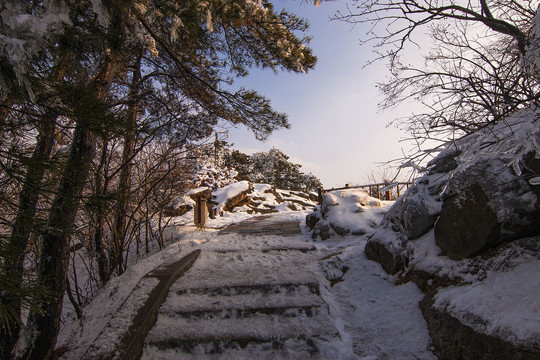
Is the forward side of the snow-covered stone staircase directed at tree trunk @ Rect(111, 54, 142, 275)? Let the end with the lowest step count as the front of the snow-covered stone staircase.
no

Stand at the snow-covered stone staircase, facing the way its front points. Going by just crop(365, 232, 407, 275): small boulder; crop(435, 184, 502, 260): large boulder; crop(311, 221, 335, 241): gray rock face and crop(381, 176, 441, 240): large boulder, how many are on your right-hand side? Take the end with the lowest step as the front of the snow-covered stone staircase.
0

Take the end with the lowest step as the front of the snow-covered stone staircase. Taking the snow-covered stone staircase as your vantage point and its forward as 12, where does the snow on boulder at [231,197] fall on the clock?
The snow on boulder is roughly at 6 o'clock from the snow-covered stone staircase.

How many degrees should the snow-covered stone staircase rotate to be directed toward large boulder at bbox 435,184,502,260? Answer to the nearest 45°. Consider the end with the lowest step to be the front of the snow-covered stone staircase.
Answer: approximately 90° to its left

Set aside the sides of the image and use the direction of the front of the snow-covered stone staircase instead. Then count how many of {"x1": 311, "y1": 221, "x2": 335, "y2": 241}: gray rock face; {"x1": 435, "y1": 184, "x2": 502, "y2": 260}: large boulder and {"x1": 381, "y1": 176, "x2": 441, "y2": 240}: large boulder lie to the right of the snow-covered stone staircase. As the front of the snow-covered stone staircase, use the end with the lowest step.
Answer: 0

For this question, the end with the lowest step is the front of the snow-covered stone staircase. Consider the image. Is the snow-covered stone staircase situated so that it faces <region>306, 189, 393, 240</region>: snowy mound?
no

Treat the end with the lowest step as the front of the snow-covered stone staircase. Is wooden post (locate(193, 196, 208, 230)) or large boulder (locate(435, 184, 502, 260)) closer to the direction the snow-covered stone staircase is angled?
the large boulder

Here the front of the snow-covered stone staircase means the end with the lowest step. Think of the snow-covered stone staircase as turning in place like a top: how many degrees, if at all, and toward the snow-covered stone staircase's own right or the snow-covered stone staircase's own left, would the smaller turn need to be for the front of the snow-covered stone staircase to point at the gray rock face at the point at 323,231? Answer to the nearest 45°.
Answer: approximately 135° to the snow-covered stone staircase's own left

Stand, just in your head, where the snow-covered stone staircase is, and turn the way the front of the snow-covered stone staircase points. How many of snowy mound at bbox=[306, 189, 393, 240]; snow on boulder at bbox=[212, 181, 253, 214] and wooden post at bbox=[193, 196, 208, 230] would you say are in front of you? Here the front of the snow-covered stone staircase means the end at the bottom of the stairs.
0

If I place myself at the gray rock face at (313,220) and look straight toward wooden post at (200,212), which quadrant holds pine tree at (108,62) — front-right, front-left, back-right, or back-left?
front-left

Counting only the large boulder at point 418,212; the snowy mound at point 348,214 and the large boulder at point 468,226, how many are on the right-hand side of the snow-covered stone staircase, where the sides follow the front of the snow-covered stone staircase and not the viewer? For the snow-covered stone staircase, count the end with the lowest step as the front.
0

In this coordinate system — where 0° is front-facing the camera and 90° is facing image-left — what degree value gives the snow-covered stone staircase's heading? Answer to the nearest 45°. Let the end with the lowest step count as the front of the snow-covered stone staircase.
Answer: approximately 0°

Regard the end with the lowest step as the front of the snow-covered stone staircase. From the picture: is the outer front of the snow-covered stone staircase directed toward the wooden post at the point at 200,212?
no

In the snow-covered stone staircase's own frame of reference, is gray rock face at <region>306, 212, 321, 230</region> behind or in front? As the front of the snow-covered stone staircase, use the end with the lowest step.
behind
